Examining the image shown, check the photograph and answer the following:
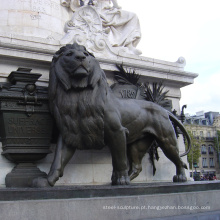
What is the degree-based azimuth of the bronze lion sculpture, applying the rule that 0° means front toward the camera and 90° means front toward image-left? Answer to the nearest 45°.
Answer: approximately 45°
